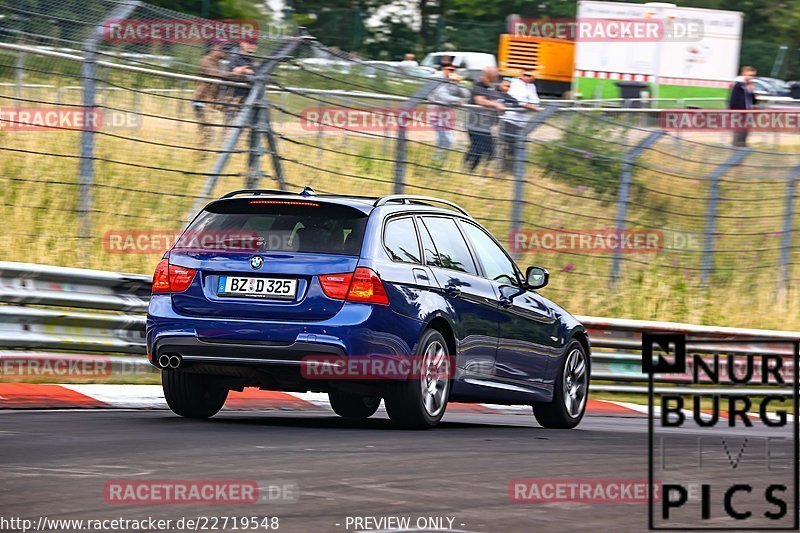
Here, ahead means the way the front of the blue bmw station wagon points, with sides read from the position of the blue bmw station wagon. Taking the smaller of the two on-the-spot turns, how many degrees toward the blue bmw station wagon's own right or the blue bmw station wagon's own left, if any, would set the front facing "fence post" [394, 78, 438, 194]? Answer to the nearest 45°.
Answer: approximately 45° to the blue bmw station wagon's own left

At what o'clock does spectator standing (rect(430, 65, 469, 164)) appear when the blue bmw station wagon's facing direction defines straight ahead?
The spectator standing is roughly at 11 o'clock from the blue bmw station wagon.

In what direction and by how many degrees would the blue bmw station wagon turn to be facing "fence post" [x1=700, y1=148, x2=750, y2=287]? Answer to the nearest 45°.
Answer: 0° — it already faces it

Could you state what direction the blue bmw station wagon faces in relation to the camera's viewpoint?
facing away from the viewer and to the right of the viewer

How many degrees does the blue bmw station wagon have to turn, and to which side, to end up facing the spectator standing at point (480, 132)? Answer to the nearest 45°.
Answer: approximately 45° to its left
